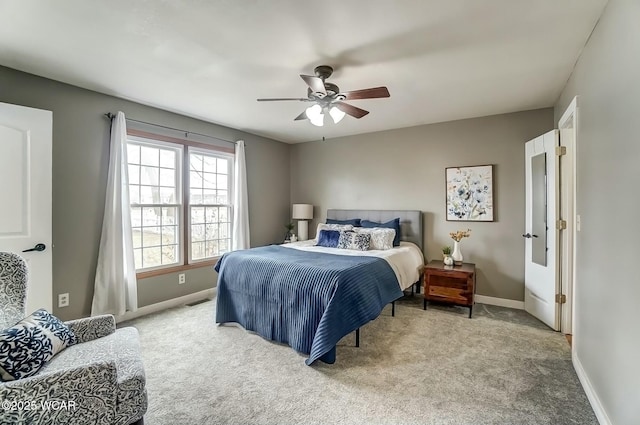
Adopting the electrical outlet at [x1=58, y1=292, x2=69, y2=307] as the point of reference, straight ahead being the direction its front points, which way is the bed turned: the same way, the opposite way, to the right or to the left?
to the right

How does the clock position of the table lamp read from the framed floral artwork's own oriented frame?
The table lamp is roughly at 3 o'clock from the framed floral artwork.

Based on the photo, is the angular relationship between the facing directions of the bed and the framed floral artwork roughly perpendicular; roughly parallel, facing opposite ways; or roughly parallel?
roughly parallel

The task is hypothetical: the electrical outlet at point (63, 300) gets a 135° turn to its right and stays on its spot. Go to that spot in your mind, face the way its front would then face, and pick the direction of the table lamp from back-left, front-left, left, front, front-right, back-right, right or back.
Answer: back-right

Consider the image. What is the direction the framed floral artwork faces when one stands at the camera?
facing the viewer

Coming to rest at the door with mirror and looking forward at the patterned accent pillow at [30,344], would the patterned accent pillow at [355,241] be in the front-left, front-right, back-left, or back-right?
front-right

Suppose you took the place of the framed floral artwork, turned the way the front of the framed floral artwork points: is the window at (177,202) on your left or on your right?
on your right

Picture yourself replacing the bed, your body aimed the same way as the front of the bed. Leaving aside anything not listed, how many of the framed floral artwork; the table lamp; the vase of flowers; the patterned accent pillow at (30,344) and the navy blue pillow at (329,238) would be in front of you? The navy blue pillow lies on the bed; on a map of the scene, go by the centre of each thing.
1

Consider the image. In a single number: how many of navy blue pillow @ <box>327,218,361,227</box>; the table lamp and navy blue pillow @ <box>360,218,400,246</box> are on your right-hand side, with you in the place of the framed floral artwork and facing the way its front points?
3

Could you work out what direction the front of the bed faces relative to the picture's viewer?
facing the viewer and to the left of the viewer

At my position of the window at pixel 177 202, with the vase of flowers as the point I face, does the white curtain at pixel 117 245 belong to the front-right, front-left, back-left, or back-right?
back-right

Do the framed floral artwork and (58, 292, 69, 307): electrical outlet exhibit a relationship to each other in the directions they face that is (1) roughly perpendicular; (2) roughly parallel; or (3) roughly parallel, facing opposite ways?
roughly perpendicular

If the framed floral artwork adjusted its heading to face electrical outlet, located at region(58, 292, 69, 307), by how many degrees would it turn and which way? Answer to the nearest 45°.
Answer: approximately 45° to its right

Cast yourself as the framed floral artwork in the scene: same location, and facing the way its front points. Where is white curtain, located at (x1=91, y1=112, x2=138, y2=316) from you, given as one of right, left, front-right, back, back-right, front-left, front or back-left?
front-right

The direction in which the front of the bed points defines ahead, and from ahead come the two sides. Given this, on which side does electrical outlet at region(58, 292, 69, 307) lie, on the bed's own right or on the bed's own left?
on the bed's own right
